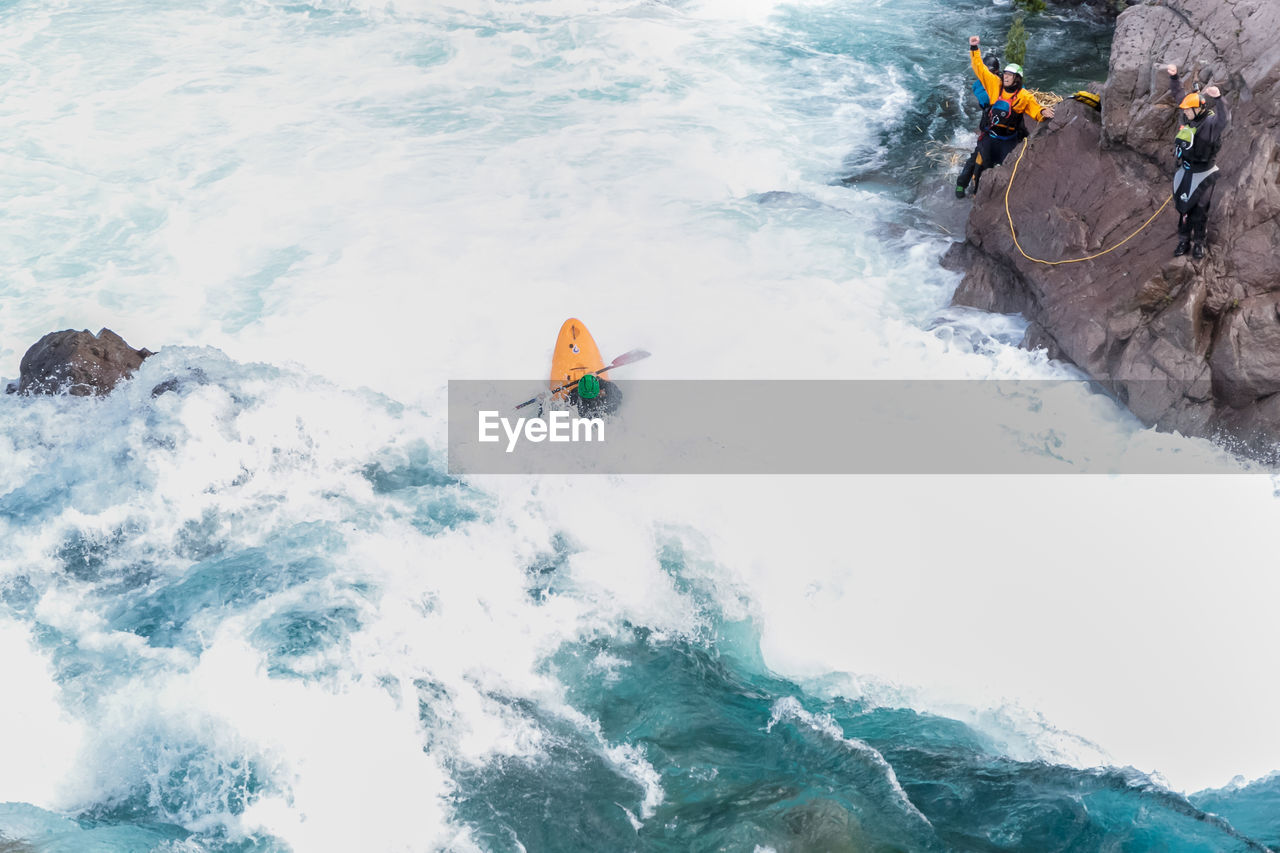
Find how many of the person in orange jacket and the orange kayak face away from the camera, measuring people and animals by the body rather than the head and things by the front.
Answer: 1

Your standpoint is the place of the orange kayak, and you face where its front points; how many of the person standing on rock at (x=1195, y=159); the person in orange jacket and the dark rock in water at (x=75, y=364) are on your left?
1

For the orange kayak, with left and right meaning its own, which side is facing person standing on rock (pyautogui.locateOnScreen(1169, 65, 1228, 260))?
right

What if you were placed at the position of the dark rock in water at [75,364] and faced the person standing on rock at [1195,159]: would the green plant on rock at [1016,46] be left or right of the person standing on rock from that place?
left

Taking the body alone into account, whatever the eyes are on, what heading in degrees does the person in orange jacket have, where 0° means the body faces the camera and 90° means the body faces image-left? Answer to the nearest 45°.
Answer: approximately 45°

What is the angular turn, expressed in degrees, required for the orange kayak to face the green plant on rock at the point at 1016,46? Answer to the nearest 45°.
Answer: approximately 45° to its right

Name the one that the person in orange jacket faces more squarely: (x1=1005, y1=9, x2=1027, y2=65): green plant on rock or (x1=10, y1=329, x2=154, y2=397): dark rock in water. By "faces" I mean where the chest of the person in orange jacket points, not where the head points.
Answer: the dark rock in water

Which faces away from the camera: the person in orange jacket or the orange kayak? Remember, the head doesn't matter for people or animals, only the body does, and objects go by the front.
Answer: the orange kayak

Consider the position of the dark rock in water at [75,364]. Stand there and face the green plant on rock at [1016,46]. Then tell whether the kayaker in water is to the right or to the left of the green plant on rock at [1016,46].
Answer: right

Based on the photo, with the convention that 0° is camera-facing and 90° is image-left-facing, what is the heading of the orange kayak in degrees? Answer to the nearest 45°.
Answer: approximately 180°
